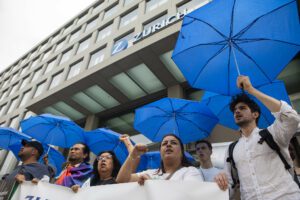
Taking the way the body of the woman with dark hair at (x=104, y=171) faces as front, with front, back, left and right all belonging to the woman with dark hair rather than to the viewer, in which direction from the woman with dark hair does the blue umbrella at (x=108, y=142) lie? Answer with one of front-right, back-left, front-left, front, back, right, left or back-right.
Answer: back-right

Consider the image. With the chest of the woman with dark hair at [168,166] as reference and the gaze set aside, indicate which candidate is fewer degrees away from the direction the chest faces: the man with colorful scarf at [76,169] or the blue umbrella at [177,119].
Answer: the man with colorful scarf

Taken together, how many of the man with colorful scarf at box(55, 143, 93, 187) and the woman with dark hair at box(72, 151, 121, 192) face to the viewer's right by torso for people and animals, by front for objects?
0

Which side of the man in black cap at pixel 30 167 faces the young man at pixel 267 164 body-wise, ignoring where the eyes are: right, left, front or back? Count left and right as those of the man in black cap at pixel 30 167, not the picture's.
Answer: left

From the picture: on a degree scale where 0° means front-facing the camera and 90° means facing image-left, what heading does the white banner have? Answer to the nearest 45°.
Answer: approximately 0°

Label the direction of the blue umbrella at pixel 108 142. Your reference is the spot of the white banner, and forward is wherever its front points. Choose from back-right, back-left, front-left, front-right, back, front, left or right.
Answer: back

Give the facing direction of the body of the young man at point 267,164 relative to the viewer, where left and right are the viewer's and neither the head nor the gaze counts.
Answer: facing the viewer and to the left of the viewer

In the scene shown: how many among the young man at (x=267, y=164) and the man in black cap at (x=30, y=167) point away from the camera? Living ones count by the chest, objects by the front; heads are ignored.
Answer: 0

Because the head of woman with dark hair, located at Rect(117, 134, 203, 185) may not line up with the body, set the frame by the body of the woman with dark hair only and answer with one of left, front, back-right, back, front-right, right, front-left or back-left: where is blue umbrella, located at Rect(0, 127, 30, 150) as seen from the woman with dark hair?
right

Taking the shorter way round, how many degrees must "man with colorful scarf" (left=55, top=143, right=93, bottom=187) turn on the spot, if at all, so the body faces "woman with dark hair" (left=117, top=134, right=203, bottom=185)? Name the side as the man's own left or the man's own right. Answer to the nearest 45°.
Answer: approximately 90° to the man's own left

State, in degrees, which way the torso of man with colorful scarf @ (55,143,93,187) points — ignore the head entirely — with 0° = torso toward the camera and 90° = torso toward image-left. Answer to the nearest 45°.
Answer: approximately 45°

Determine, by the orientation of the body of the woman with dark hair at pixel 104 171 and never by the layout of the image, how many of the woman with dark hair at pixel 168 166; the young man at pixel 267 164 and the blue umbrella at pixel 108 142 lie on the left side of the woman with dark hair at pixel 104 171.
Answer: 2

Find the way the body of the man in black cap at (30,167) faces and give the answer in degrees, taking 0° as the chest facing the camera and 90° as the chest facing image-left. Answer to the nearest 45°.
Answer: approximately 45°

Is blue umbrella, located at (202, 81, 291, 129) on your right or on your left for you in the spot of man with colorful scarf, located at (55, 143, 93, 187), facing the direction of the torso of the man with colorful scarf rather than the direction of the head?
on your left
